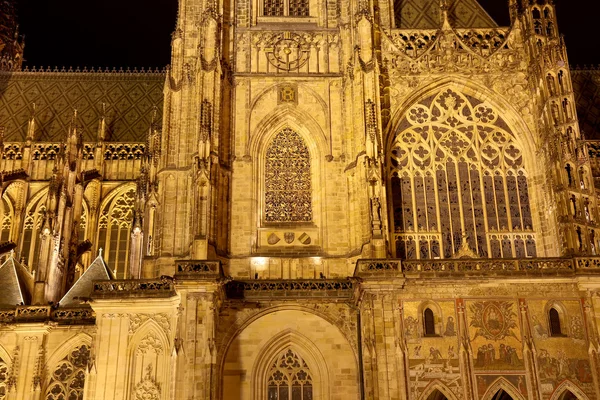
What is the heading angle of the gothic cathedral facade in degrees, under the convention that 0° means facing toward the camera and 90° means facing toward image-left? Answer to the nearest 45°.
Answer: approximately 0°
